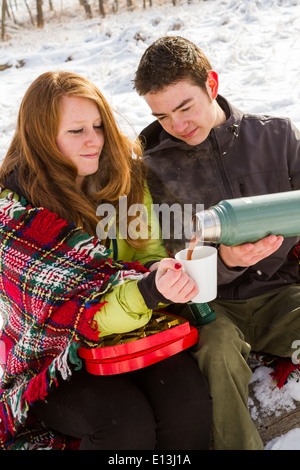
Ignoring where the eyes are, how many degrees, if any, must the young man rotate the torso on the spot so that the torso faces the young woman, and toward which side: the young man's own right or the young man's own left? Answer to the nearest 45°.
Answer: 0° — they already face them

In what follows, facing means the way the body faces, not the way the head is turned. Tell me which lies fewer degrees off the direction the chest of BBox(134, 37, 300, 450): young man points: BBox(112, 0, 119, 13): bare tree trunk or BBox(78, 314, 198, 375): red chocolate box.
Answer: the red chocolate box

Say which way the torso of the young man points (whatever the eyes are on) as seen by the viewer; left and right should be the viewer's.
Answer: facing the viewer and to the left of the viewer

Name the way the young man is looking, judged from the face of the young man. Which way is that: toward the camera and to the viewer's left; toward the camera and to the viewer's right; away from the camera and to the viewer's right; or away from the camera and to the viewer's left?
toward the camera and to the viewer's left

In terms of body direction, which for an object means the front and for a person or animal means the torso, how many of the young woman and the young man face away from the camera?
0

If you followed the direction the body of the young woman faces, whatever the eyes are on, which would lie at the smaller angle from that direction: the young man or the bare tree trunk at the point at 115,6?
the young man

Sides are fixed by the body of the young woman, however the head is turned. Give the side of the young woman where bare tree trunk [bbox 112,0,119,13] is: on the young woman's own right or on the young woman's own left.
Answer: on the young woman's own left

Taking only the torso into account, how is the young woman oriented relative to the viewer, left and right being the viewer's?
facing the viewer and to the right of the viewer

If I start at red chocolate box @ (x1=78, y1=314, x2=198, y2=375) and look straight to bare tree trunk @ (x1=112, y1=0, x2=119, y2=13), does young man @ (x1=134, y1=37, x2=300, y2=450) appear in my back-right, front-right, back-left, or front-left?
front-right

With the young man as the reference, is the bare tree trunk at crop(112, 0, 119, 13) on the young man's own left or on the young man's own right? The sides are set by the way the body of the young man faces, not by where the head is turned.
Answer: on the young man's own right
